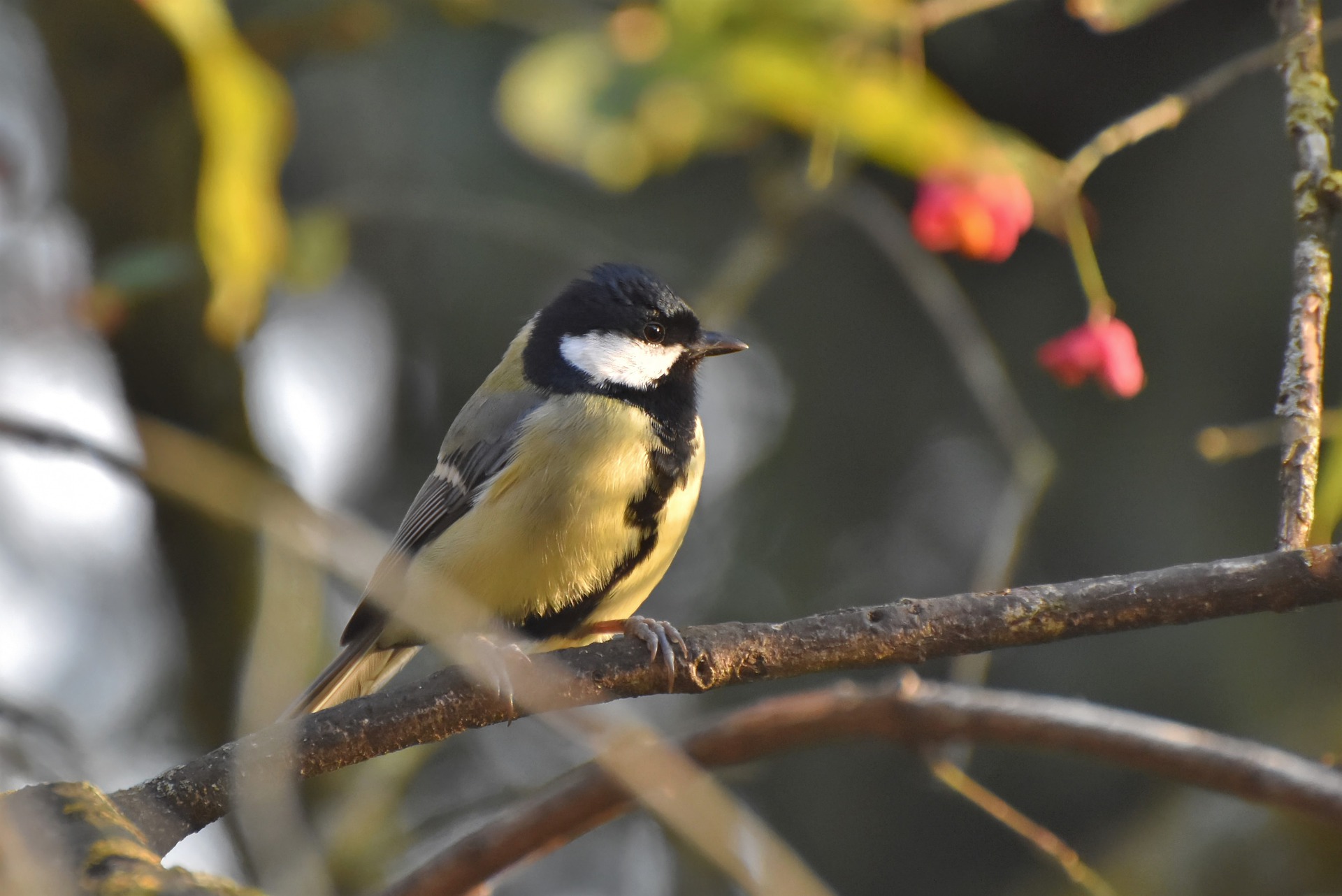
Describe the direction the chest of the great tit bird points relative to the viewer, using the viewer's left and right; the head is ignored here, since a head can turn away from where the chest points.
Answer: facing the viewer and to the right of the viewer

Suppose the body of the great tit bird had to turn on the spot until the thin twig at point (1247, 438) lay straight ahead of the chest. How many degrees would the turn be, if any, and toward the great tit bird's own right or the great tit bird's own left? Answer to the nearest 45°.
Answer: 0° — it already faces it

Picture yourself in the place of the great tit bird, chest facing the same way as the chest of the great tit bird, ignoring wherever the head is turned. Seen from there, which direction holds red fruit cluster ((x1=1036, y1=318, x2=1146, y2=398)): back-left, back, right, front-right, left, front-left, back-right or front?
front

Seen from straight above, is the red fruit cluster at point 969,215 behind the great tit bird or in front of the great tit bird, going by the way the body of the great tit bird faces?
in front
